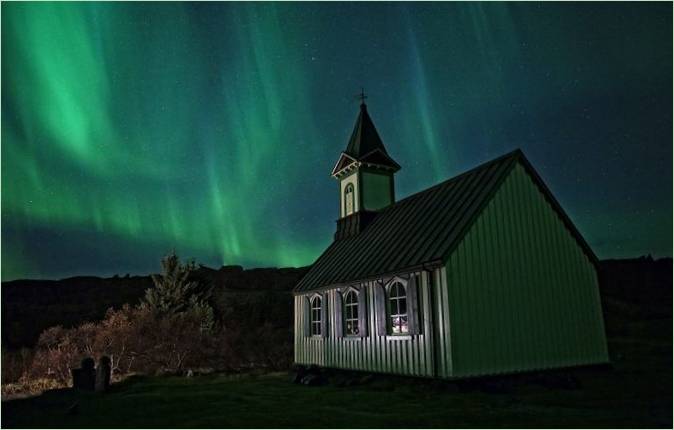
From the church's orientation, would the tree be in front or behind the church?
in front

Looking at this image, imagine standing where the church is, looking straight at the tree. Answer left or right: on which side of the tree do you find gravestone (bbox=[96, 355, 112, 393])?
left

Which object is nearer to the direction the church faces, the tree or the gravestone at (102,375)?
the tree

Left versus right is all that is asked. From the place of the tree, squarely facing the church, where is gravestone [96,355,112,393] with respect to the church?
right

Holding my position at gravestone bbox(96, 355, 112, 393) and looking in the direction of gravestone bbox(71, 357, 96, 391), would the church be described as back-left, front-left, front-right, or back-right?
back-right

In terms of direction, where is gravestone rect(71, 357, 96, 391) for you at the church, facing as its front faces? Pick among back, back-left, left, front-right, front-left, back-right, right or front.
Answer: front-left

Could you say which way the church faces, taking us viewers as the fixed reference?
facing away from the viewer and to the left of the viewer

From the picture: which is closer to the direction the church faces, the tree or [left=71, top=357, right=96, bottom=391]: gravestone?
the tree

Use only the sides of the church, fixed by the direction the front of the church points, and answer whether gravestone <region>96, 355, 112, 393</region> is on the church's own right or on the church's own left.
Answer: on the church's own left
